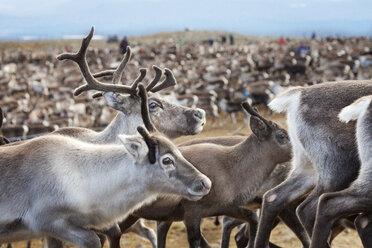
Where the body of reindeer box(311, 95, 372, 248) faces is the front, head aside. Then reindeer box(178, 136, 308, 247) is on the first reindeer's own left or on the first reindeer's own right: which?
on the first reindeer's own left

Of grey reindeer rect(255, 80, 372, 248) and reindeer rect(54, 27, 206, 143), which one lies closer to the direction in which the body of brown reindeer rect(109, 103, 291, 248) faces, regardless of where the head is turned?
the grey reindeer

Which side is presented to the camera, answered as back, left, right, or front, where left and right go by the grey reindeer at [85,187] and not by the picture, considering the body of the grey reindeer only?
right

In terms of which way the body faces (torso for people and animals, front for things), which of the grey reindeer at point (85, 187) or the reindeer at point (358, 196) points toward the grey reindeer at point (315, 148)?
the grey reindeer at point (85, 187)

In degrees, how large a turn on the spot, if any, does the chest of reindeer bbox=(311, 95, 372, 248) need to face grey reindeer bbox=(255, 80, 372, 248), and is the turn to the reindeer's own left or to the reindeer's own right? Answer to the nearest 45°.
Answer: approximately 135° to the reindeer's own left

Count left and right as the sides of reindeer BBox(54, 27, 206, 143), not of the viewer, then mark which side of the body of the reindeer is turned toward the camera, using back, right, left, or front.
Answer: right

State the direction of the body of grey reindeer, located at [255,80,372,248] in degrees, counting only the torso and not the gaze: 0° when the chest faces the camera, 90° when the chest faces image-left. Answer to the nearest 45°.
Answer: approximately 270°

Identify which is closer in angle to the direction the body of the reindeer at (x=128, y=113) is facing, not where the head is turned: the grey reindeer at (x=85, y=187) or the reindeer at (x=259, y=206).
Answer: the reindeer

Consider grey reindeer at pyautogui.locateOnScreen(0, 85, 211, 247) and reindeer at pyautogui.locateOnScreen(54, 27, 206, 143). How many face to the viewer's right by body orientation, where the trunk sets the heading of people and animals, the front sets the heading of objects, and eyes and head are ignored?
2

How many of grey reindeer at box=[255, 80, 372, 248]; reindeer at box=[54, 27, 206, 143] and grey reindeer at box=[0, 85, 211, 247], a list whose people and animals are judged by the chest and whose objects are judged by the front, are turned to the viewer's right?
3

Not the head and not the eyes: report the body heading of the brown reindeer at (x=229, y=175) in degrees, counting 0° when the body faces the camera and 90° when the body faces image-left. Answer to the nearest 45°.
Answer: approximately 270°
